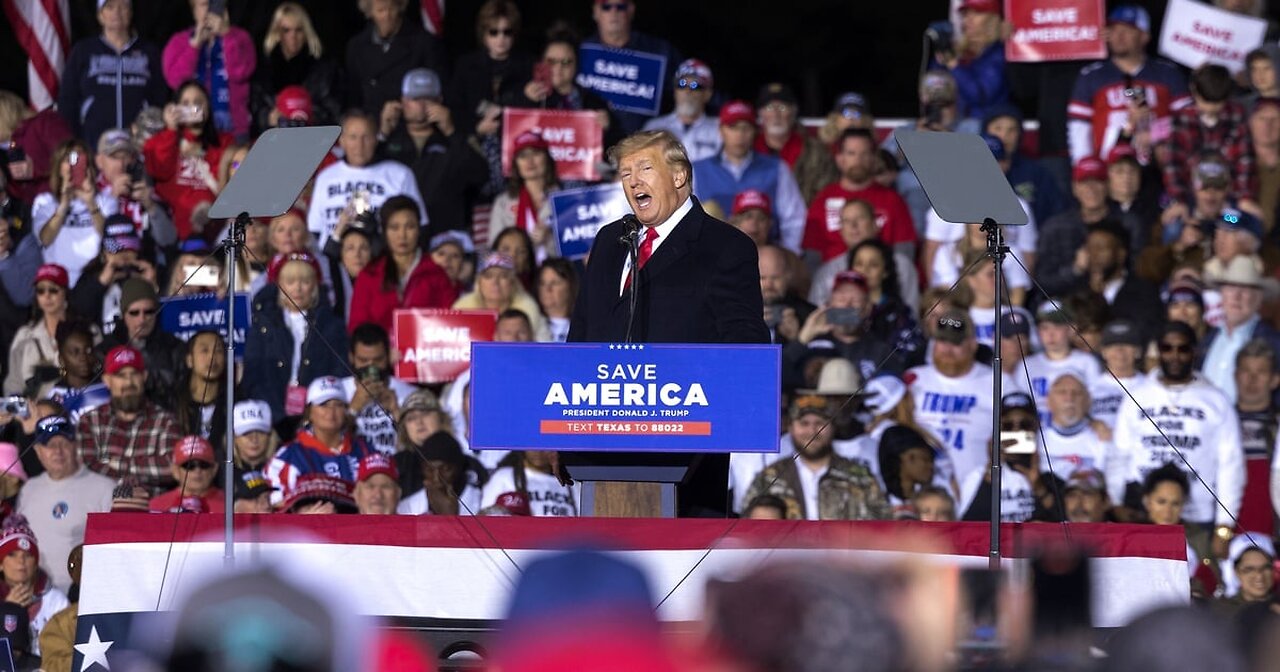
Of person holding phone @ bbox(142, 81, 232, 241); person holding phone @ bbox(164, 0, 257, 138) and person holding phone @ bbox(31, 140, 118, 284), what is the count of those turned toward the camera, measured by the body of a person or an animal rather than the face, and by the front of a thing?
3

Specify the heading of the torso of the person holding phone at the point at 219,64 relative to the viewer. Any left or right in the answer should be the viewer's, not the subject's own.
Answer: facing the viewer

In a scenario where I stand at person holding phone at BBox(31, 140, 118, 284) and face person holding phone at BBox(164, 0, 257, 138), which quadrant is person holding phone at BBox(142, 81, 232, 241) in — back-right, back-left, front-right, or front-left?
front-right

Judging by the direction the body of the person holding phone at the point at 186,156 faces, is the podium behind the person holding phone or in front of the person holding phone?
in front

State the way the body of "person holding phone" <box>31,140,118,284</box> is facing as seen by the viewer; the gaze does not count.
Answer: toward the camera

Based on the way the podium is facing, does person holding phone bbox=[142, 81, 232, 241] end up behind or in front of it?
behind

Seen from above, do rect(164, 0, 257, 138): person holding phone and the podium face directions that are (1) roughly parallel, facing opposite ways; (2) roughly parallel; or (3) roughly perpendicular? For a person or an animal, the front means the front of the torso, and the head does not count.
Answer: roughly parallel

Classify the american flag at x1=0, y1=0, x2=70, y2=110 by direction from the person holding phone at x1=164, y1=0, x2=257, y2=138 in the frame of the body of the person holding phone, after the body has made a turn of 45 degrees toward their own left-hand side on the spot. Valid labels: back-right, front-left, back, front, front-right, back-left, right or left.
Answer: back

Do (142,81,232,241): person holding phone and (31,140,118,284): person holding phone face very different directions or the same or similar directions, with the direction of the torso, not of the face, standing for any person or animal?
same or similar directions

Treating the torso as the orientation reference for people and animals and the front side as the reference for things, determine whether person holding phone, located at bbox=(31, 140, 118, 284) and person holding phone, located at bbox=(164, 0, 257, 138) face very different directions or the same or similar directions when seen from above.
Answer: same or similar directions

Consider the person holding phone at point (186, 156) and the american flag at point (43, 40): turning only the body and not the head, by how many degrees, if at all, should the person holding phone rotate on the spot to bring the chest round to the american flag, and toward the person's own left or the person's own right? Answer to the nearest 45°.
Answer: approximately 135° to the person's own right

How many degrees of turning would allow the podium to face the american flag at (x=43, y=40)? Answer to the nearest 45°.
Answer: approximately 135° to its right

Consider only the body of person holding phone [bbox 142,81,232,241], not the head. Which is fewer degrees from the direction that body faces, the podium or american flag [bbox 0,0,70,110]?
the podium
